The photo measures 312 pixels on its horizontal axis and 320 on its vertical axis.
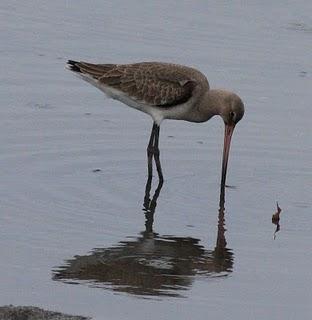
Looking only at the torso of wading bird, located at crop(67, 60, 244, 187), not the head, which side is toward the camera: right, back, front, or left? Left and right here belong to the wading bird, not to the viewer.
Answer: right
